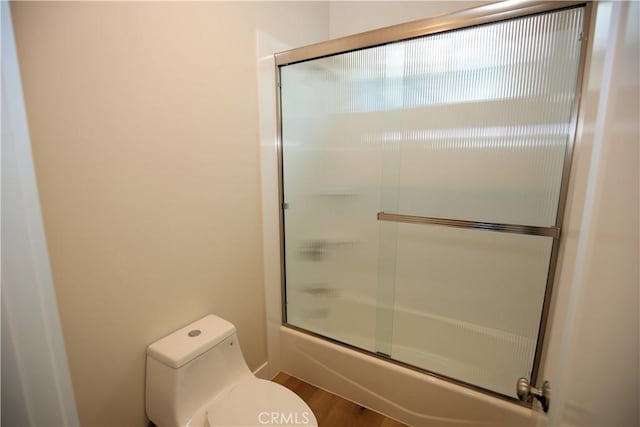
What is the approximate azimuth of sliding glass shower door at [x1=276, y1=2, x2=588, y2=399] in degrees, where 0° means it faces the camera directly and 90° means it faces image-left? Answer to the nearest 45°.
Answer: approximately 45°

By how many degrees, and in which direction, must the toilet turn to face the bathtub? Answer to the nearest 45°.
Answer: approximately 45° to its left

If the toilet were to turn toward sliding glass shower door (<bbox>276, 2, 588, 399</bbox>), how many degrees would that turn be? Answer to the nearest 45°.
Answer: approximately 45° to its left

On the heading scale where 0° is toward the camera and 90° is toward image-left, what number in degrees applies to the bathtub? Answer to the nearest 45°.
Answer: approximately 45°
